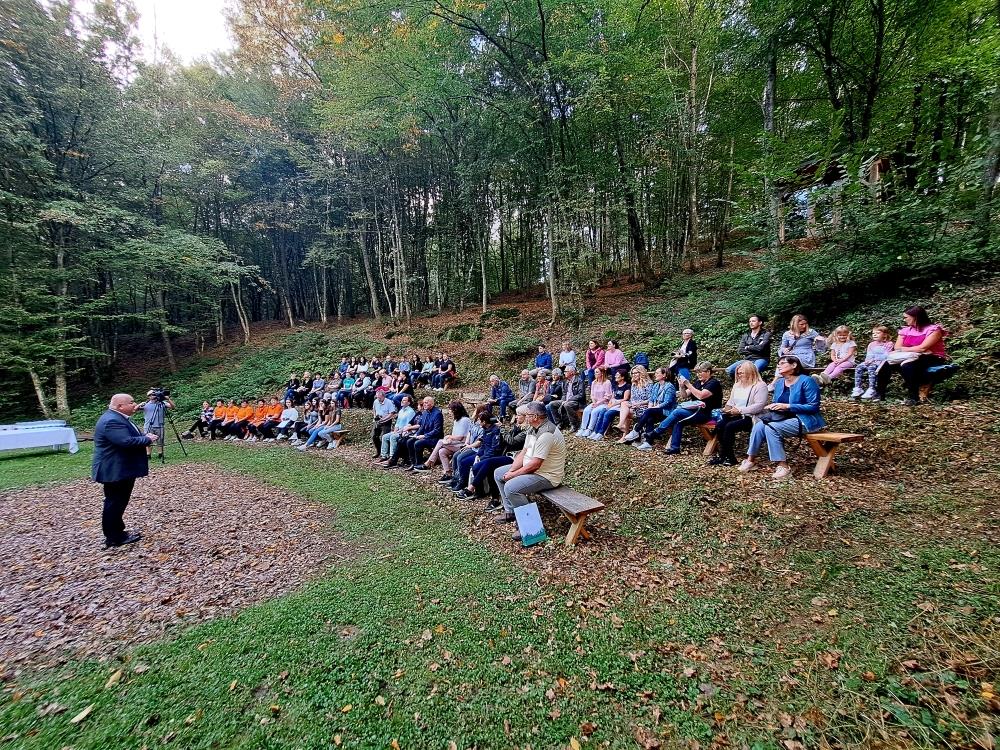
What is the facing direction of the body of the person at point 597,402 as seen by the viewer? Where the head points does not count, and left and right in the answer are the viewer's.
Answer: facing the viewer and to the left of the viewer

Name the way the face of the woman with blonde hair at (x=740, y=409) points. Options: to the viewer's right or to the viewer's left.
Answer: to the viewer's left

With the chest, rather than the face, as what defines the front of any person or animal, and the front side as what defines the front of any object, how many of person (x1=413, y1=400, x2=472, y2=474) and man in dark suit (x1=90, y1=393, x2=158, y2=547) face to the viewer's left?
1

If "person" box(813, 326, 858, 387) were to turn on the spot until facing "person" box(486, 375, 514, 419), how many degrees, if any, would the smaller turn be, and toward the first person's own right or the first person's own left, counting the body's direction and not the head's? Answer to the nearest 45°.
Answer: approximately 45° to the first person's own right

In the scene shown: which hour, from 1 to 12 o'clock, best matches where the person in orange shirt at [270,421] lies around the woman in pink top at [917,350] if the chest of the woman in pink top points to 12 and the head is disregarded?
The person in orange shirt is roughly at 1 o'clock from the woman in pink top.

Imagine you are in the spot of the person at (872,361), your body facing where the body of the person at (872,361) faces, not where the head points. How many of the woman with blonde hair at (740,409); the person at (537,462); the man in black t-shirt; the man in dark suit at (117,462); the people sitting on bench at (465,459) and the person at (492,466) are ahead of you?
6

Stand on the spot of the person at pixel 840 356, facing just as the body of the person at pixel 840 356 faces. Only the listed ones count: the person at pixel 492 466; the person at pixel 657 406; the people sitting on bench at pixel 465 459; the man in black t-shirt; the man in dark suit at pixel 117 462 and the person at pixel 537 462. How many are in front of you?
6

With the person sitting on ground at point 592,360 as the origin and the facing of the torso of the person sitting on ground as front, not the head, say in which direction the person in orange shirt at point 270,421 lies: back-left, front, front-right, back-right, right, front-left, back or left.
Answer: front-right

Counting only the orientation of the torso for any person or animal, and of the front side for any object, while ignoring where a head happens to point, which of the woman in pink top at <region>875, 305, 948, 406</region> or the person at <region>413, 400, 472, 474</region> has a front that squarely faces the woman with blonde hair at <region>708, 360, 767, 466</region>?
the woman in pink top

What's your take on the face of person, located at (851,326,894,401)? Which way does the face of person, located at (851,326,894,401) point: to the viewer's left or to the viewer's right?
to the viewer's left

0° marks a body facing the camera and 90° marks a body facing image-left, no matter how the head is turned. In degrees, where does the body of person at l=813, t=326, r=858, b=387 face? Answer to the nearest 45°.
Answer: approximately 45°

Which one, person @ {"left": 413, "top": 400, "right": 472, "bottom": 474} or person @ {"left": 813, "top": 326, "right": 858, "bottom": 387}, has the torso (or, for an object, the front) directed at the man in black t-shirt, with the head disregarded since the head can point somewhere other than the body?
person @ {"left": 813, "top": 326, "right": 858, "bottom": 387}

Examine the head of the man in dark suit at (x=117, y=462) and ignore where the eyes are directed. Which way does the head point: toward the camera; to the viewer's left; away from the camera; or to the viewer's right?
to the viewer's right

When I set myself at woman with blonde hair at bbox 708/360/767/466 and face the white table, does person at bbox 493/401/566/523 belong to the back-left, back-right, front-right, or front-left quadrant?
front-left

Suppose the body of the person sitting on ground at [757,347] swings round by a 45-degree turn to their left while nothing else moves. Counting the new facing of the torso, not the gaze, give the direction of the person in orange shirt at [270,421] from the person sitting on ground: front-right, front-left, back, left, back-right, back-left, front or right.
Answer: right

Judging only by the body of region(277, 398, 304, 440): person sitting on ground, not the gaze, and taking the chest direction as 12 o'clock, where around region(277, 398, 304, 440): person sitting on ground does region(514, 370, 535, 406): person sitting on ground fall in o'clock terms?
region(514, 370, 535, 406): person sitting on ground is roughly at 9 o'clock from region(277, 398, 304, 440): person sitting on ground.
